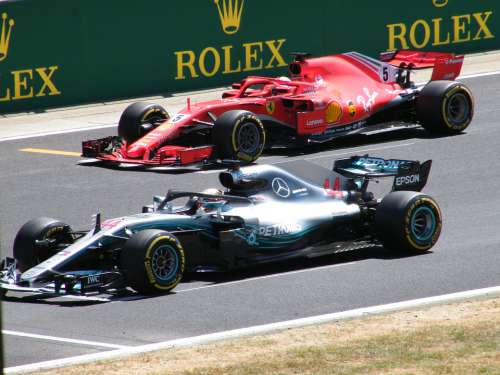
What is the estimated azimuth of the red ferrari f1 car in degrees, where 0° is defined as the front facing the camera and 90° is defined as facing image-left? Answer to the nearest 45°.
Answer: approximately 45°

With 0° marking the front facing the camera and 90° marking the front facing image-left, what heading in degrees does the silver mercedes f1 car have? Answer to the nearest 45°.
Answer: approximately 45°

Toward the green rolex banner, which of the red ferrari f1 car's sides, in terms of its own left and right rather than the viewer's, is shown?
right

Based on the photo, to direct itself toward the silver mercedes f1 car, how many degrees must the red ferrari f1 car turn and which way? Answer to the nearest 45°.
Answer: approximately 45° to its left
